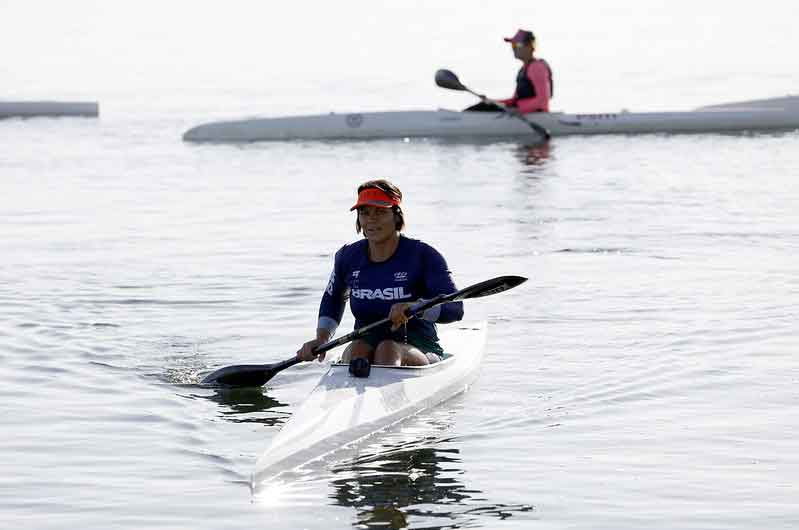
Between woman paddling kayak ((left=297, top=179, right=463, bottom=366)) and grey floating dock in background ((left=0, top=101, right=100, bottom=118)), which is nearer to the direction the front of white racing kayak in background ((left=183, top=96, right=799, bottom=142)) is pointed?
the grey floating dock in background

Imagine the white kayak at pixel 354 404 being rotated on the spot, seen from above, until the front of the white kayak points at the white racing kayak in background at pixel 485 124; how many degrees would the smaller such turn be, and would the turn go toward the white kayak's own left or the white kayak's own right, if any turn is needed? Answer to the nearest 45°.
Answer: approximately 135° to the white kayak's own right

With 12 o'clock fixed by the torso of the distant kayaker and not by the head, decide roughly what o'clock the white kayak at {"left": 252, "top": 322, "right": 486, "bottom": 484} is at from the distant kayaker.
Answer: The white kayak is roughly at 9 o'clock from the distant kayaker.

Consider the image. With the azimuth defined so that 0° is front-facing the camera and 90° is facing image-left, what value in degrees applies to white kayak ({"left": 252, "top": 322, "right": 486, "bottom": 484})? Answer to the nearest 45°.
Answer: approximately 45°

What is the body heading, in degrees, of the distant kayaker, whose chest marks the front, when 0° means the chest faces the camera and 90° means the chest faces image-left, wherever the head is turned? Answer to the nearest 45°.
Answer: approximately 90°

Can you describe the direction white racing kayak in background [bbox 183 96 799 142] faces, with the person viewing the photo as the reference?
facing to the left of the viewer

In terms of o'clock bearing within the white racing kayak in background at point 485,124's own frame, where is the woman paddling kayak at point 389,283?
The woman paddling kayak is roughly at 9 o'clock from the white racing kayak in background.

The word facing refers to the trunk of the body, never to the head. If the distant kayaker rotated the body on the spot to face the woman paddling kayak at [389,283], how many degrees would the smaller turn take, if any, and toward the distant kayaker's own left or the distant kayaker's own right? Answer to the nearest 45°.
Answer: approximately 90° to the distant kayaker's own left
